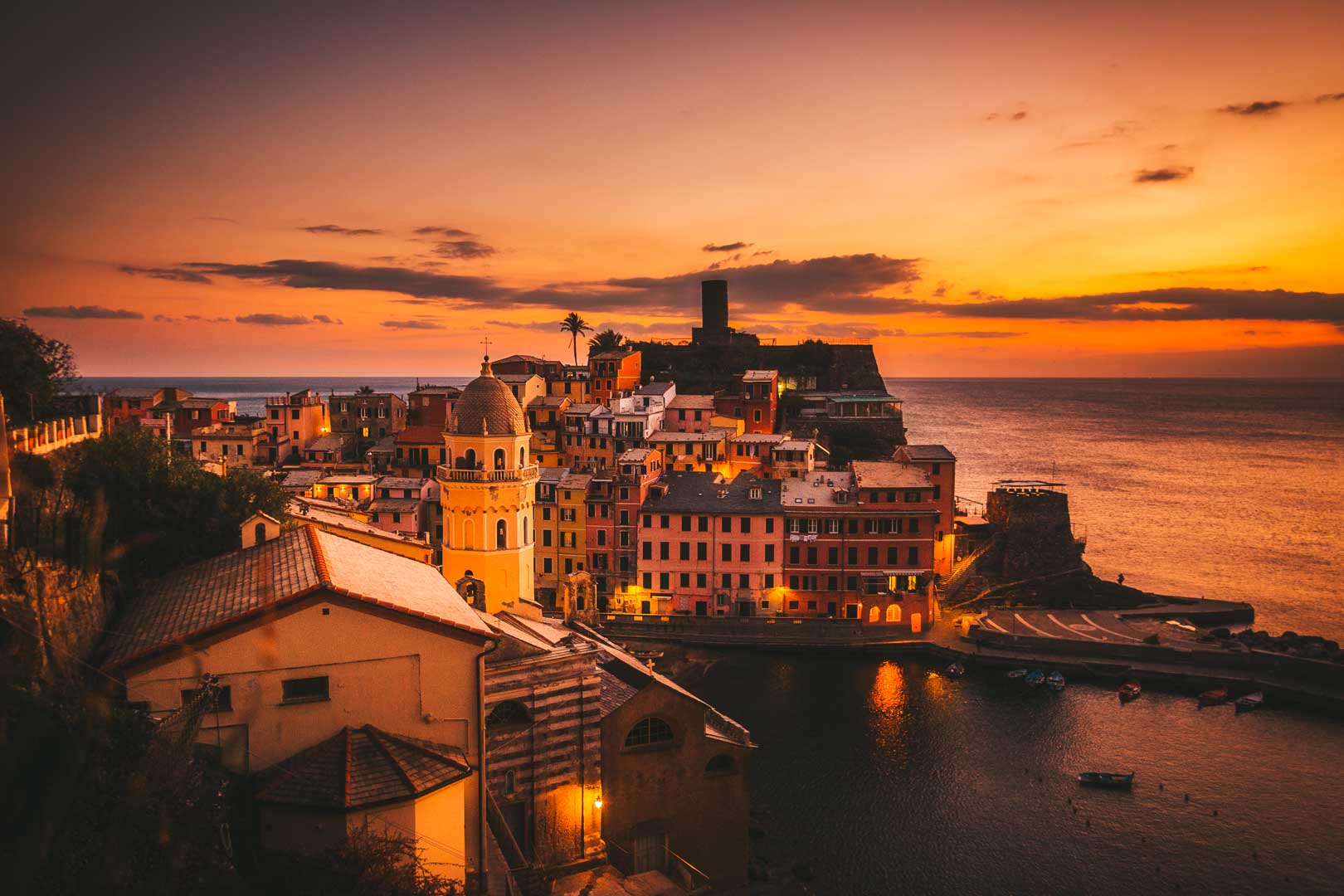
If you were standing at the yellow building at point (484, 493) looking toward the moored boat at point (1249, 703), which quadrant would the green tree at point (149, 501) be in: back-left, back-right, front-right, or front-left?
back-right
